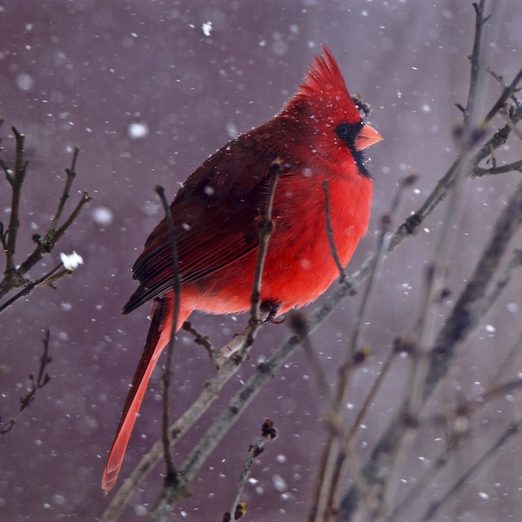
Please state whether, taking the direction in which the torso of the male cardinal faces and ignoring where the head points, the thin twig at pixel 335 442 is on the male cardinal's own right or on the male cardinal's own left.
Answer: on the male cardinal's own right

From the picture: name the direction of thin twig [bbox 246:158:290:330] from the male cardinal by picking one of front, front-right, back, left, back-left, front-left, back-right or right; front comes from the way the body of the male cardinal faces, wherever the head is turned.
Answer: right

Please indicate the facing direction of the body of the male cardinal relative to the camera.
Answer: to the viewer's right
